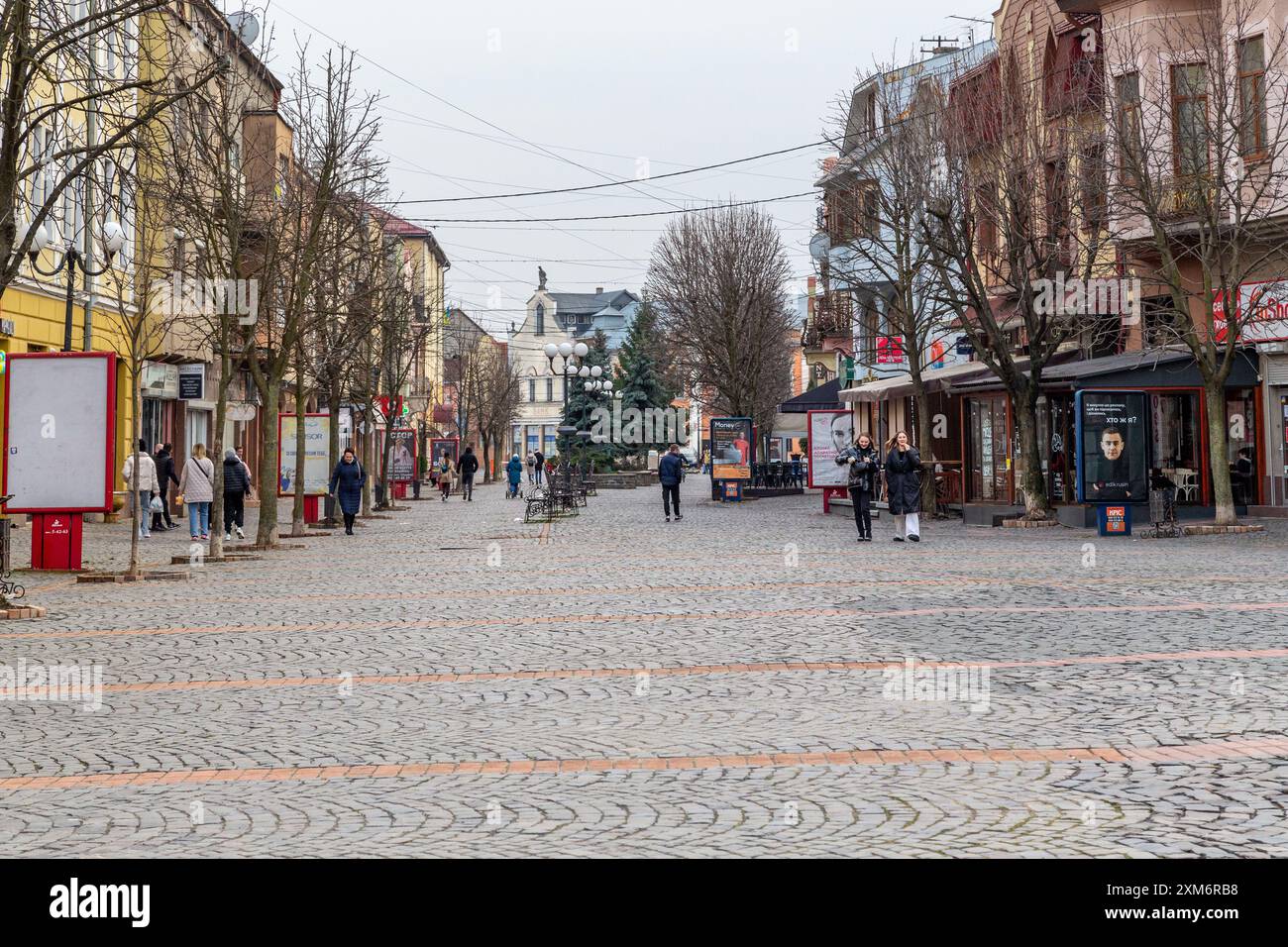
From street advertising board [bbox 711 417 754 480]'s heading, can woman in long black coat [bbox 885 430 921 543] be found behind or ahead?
ahead

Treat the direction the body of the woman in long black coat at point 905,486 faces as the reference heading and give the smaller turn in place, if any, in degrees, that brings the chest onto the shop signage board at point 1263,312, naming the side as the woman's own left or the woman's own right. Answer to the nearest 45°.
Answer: approximately 135° to the woman's own left

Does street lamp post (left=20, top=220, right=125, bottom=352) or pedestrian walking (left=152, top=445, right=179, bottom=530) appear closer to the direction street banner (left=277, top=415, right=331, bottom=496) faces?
the street lamp post

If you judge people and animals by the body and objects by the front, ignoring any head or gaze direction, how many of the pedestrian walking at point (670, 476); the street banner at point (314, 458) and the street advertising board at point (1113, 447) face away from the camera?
1

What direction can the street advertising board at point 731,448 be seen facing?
toward the camera

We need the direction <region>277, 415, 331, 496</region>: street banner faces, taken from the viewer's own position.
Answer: facing the viewer

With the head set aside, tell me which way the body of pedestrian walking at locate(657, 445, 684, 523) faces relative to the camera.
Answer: away from the camera

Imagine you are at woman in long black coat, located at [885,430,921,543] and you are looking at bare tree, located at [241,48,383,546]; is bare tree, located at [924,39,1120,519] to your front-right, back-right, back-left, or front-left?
back-right

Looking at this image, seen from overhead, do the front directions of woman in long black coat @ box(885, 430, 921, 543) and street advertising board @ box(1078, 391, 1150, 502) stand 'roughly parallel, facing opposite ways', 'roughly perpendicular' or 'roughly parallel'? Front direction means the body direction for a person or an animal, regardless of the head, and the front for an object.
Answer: roughly parallel

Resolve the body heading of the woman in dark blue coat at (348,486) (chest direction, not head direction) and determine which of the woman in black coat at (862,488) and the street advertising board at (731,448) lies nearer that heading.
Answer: the woman in black coat

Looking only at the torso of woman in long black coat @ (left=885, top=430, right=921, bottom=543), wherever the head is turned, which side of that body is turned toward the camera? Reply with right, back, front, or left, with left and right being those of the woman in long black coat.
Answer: front

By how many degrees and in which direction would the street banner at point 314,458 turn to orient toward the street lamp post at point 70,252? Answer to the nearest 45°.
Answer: approximately 45° to its right
